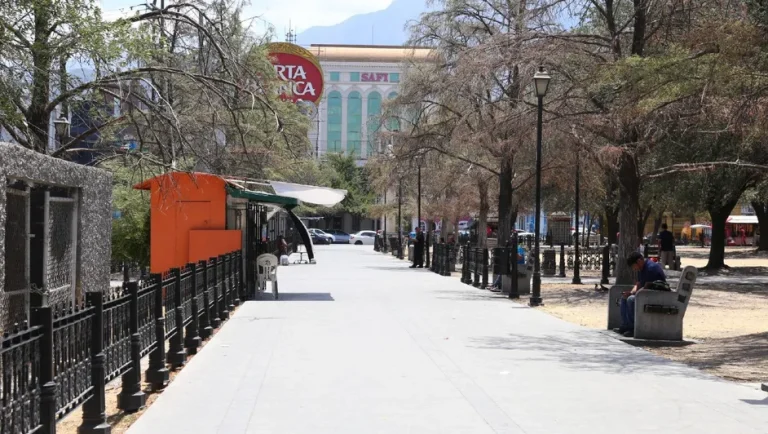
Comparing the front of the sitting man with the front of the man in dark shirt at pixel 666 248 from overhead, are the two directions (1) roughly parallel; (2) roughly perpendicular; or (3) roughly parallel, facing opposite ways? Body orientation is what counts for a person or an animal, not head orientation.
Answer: roughly perpendicular

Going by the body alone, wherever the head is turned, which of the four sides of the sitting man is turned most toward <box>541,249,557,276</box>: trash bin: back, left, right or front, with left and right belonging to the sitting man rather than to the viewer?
right

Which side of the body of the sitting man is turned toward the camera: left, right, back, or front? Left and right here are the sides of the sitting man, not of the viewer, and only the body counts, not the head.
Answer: left

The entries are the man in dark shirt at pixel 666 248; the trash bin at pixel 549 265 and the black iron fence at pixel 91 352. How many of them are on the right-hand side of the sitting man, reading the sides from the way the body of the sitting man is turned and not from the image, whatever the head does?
2

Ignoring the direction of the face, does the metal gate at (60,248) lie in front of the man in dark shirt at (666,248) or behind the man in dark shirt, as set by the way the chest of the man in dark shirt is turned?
behind

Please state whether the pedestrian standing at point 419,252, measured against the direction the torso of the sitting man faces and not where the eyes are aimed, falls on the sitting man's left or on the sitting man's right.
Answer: on the sitting man's right

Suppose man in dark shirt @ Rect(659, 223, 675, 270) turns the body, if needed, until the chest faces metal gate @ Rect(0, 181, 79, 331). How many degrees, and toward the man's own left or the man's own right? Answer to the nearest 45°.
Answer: approximately 180°

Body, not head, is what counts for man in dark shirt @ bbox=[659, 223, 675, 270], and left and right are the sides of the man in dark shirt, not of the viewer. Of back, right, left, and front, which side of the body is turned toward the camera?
back

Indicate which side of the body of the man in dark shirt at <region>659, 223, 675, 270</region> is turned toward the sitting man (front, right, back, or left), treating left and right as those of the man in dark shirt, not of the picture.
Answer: back

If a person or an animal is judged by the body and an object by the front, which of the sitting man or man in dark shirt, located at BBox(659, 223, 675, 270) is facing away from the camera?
the man in dark shirt
